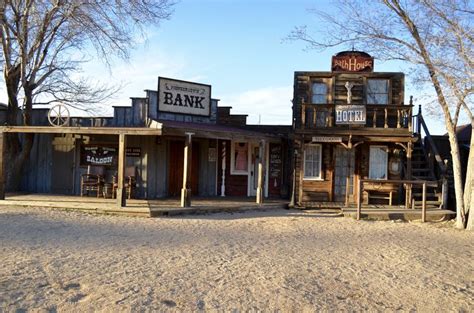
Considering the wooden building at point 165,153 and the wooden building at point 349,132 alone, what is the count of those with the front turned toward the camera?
2

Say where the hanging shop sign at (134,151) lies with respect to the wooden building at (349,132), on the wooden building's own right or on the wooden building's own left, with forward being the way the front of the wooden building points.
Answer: on the wooden building's own right

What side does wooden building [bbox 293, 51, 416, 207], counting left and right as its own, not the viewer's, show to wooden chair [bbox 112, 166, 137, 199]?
right

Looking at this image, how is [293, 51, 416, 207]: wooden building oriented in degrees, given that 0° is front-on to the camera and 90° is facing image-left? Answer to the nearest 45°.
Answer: approximately 0°

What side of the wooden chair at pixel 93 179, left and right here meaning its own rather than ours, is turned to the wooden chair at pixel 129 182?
left

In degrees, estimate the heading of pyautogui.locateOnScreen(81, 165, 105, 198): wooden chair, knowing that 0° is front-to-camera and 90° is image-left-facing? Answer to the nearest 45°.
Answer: approximately 45°

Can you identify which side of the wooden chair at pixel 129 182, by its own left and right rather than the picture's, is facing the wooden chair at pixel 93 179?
right

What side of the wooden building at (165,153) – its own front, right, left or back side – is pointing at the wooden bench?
left

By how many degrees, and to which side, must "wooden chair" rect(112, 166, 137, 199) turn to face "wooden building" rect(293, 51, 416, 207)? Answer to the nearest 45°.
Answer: approximately 135° to its left

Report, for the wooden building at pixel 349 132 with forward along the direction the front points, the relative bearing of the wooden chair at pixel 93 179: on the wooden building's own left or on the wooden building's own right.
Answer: on the wooden building's own right
